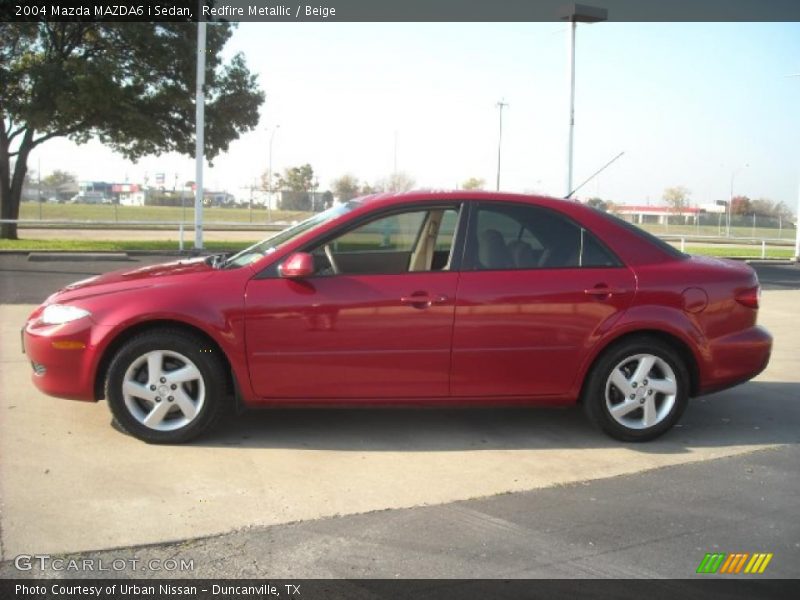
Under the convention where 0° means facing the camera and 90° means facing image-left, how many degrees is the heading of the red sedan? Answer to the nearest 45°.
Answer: approximately 90°

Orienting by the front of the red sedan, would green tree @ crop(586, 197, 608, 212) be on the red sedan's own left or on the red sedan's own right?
on the red sedan's own right

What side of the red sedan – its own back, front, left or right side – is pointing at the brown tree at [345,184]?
right

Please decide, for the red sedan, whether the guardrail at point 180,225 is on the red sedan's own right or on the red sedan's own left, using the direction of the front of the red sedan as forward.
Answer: on the red sedan's own right

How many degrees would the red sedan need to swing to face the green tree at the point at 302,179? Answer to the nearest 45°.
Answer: approximately 90° to its right

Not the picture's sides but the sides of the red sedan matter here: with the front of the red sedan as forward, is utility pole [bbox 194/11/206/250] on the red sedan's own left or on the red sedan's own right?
on the red sedan's own right
